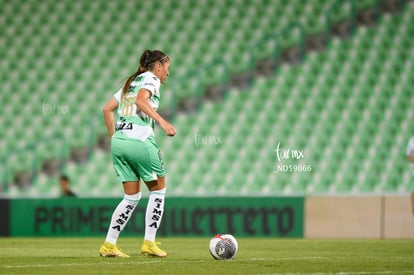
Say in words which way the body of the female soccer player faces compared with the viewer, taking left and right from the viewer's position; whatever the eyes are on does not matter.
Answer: facing away from the viewer and to the right of the viewer

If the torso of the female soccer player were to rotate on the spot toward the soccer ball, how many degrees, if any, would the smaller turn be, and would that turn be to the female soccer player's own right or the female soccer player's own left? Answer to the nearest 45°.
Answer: approximately 45° to the female soccer player's own right

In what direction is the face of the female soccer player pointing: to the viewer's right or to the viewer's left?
to the viewer's right
